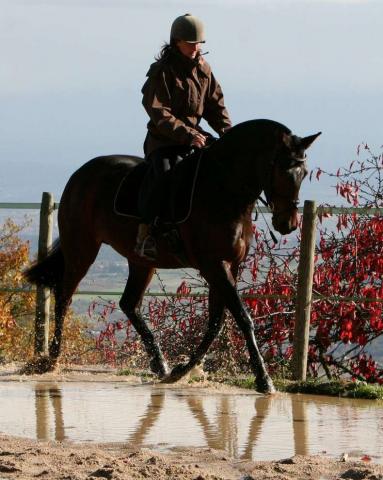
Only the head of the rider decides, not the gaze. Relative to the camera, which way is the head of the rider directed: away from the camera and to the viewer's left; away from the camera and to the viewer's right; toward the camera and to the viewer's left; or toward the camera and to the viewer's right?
toward the camera and to the viewer's right

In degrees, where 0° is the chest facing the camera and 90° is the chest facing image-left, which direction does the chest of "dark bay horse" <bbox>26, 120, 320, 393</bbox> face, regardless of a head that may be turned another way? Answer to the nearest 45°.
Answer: approximately 315°

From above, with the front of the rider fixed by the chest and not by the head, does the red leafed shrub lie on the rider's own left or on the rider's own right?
on the rider's own left

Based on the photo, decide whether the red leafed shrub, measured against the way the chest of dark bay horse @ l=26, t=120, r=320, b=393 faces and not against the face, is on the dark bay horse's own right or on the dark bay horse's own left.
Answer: on the dark bay horse's own left

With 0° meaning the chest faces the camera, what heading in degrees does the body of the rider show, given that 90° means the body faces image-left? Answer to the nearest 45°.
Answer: approximately 315°
